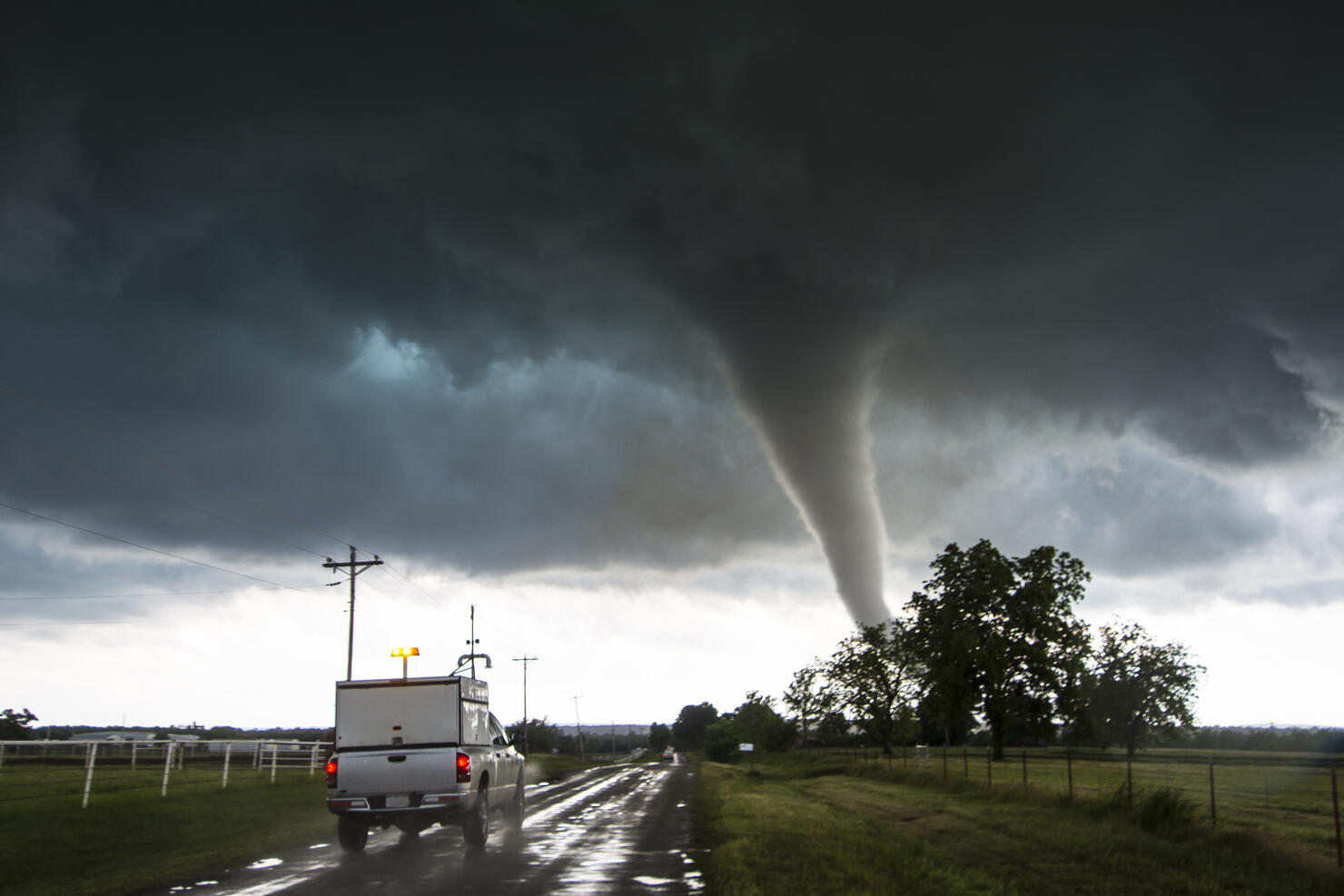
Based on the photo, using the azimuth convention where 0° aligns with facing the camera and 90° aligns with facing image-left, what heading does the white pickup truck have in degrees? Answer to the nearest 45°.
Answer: approximately 180°
